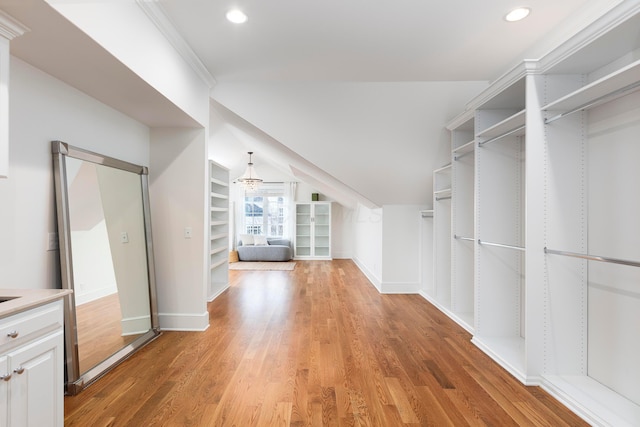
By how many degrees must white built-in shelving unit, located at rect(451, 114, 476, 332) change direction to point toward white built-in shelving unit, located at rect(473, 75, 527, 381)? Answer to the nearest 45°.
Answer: approximately 90° to its left

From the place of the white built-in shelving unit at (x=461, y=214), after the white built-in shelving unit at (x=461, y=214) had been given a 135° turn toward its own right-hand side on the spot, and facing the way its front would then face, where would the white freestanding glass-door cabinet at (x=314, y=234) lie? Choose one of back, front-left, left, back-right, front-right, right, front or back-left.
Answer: front-left

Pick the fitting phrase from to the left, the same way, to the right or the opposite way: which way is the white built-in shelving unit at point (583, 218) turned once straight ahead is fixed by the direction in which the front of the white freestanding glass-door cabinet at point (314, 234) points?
to the right

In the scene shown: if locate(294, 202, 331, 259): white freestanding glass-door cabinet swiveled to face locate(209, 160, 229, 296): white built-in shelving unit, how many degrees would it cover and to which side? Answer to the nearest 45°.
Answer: approximately 45° to its right

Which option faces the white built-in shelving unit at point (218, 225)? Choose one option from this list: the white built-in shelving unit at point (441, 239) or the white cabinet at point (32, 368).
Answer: the white built-in shelving unit at point (441, 239)

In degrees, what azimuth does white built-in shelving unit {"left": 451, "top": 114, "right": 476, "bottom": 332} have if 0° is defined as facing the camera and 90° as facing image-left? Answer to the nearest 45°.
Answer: approximately 45°

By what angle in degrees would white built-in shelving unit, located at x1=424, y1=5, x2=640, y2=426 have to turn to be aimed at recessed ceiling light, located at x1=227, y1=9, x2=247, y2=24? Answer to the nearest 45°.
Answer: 0° — it already faces it

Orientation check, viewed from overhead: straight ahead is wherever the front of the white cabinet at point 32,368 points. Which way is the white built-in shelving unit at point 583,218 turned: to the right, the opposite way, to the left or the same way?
the opposite way

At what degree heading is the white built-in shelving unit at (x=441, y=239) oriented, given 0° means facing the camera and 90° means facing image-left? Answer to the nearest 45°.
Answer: approximately 90°

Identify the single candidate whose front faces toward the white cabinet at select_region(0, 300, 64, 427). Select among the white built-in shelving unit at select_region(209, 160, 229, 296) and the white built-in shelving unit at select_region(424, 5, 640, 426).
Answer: the white built-in shelving unit at select_region(424, 5, 640, 426)

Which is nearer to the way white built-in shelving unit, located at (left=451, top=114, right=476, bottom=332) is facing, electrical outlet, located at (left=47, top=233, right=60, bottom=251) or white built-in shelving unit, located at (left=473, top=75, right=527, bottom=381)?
the electrical outlet

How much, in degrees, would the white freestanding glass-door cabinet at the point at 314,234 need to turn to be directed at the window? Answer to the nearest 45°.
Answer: approximately 90° to its right
